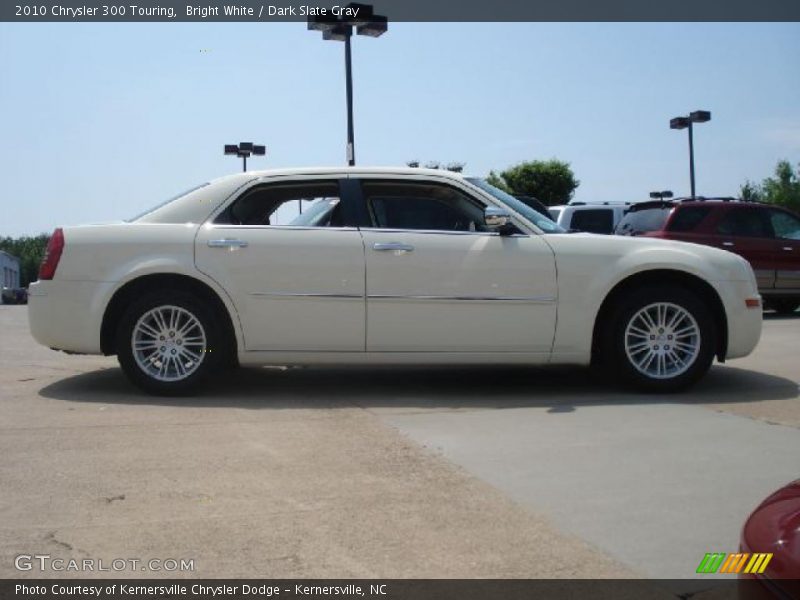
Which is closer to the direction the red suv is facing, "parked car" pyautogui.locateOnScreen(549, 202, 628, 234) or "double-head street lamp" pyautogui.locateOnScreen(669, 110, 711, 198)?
the double-head street lamp

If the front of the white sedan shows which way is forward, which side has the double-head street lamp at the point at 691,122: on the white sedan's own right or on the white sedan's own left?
on the white sedan's own left

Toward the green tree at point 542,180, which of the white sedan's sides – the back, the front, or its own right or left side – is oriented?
left

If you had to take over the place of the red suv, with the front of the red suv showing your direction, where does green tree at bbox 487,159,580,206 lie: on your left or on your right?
on your left

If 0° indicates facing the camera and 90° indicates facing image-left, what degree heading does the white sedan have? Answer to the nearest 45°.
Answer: approximately 270°

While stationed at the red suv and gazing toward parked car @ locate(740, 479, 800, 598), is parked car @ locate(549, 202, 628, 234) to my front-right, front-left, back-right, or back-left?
back-right

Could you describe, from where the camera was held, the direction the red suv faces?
facing away from the viewer and to the right of the viewer

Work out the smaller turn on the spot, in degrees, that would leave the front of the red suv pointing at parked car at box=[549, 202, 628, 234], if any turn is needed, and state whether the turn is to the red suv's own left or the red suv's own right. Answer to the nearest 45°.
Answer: approximately 90° to the red suv's own left
